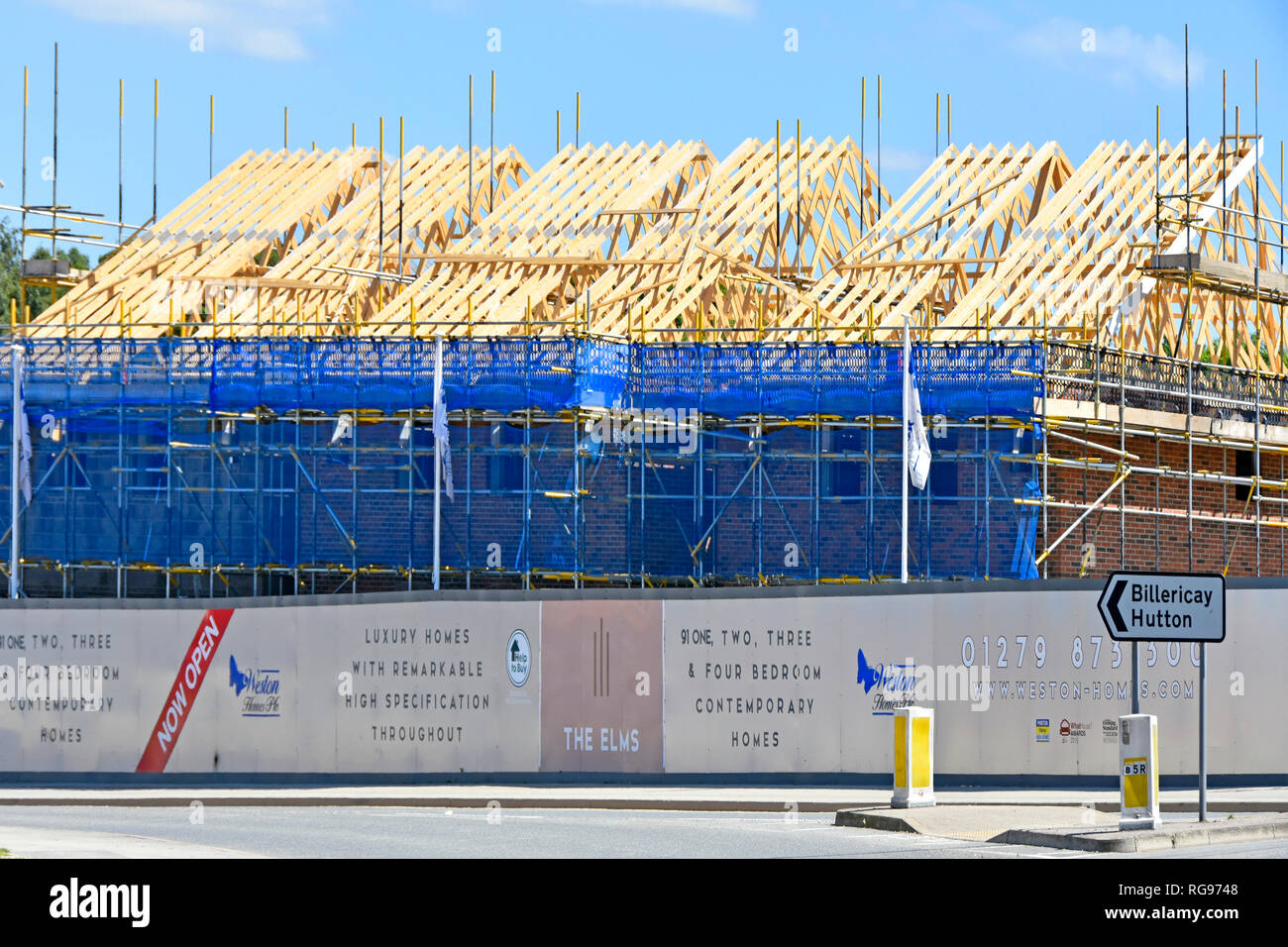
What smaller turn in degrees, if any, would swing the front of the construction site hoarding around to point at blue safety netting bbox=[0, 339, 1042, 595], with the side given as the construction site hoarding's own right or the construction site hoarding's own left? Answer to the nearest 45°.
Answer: approximately 180°

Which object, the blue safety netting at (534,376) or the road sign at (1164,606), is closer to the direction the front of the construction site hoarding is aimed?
the road sign

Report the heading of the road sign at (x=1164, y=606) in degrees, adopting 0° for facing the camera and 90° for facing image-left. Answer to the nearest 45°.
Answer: approximately 0°

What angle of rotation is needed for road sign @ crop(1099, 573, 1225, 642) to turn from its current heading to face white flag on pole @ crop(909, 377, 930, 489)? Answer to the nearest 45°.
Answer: approximately 180°

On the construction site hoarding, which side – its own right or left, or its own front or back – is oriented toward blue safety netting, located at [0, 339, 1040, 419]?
back

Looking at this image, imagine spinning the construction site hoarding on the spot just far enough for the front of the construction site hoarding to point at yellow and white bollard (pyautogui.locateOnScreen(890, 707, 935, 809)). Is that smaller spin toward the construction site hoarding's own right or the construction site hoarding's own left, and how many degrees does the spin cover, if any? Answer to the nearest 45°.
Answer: approximately 45° to the construction site hoarding's own left

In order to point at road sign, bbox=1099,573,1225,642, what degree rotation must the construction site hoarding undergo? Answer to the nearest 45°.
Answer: approximately 45° to its left

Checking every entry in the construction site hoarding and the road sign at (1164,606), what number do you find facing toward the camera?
2

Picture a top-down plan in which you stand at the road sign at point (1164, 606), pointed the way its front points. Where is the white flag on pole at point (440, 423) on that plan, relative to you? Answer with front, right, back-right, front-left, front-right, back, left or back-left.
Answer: back-right

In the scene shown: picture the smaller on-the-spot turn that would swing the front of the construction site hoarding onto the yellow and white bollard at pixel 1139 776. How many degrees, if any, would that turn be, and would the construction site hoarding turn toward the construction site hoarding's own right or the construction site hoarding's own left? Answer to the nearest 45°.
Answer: approximately 45° to the construction site hoarding's own left

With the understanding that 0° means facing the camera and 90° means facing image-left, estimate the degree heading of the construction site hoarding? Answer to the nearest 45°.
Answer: approximately 0°
